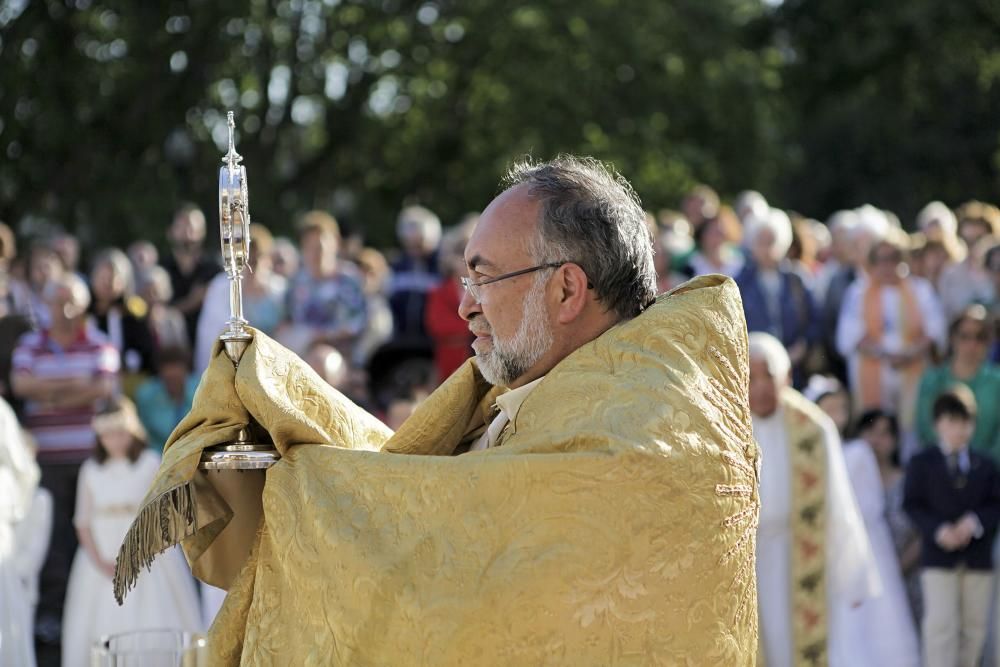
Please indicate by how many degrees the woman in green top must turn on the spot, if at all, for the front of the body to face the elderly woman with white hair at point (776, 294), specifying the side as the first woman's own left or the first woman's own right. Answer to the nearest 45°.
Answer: approximately 90° to the first woman's own right

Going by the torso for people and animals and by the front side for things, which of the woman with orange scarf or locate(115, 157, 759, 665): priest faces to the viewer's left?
the priest

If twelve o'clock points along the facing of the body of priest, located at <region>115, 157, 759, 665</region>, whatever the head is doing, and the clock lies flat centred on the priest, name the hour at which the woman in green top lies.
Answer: The woman in green top is roughly at 4 o'clock from the priest.

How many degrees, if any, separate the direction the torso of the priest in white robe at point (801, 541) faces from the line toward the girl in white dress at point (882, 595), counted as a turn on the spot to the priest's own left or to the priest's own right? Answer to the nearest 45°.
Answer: approximately 135° to the priest's own right

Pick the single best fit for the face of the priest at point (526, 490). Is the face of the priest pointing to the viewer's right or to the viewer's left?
to the viewer's left

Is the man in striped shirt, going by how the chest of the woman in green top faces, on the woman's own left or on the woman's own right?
on the woman's own right

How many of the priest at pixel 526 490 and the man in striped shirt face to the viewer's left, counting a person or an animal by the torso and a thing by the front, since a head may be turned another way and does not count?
1

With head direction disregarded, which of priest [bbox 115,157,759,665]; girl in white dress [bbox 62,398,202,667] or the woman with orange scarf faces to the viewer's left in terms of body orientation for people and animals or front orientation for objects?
the priest

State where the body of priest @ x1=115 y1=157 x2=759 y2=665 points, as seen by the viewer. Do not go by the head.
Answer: to the viewer's left
